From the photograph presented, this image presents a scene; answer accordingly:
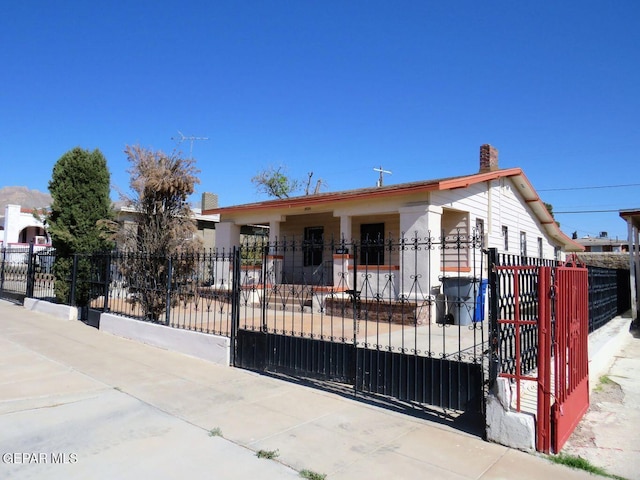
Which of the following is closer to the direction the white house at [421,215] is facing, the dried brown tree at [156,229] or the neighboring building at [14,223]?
the dried brown tree

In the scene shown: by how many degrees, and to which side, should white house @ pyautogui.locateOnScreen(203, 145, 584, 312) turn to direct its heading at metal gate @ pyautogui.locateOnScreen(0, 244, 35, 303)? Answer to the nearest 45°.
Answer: approximately 45° to its right

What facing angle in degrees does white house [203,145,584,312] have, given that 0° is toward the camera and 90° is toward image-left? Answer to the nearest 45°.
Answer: approximately 45°

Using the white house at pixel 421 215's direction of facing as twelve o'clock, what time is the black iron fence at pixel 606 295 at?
The black iron fence is roughly at 9 o'clock from the white house.

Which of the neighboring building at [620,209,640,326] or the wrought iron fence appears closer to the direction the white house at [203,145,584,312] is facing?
the wrought iron fence

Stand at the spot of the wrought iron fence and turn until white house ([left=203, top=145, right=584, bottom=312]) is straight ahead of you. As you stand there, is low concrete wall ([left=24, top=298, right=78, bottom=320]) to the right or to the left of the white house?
left

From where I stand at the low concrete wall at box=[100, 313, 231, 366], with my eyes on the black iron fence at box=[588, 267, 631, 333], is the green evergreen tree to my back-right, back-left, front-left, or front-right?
back-left
